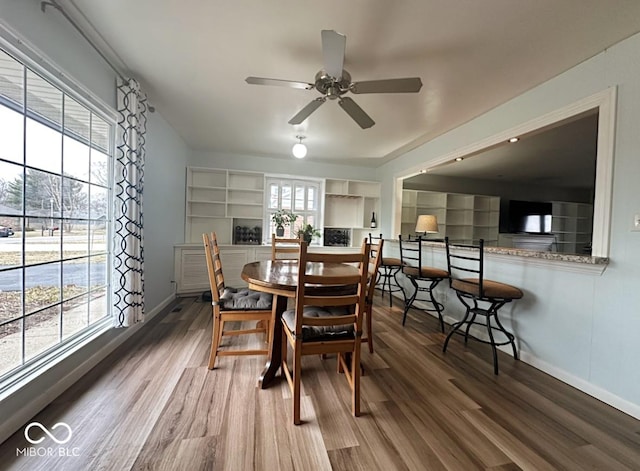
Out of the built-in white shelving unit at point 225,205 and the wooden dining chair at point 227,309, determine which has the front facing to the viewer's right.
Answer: the wooden dining chair

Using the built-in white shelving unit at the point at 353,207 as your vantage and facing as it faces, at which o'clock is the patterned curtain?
The patterned curtain is roughly at 1 o'clock from the built-in white shelving unit.

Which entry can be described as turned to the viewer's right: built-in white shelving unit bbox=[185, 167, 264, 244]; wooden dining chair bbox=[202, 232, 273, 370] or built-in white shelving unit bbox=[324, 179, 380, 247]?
the wooden dining chair

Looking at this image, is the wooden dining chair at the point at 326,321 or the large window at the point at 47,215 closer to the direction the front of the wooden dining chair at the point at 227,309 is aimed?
the wooden dining chair

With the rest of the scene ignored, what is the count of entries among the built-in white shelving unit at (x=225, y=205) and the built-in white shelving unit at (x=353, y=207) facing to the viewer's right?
0

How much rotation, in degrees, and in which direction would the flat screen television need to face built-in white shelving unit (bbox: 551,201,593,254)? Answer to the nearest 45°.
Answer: approximately 90° to its left

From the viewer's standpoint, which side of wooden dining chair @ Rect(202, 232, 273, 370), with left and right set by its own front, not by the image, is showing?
right

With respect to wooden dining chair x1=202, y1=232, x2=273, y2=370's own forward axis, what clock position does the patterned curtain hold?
The patterned curtain is roughly at 7 o'clock from the wooden dining chair.

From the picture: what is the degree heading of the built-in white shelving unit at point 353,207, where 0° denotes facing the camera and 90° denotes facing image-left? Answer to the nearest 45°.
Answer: approximately 0°

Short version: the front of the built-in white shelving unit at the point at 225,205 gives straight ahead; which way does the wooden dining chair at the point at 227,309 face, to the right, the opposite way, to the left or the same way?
to the left

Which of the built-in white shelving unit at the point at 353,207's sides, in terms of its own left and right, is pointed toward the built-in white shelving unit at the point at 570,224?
left

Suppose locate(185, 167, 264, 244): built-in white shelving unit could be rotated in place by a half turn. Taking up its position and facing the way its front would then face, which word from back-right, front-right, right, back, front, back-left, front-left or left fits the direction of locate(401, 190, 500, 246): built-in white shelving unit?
right
